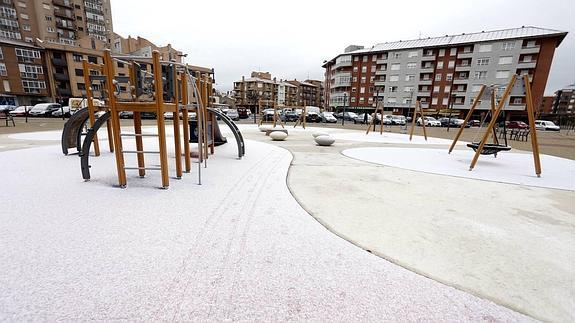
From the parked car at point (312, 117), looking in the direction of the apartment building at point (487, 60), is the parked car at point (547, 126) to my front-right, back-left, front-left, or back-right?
front-right

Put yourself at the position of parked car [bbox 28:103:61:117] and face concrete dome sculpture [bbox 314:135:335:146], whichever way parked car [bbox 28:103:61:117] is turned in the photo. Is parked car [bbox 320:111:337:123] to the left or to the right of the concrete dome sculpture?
left

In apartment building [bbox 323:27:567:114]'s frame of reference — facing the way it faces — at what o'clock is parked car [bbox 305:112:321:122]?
The parked car is roughly at 12 o'clock from the apartment building.

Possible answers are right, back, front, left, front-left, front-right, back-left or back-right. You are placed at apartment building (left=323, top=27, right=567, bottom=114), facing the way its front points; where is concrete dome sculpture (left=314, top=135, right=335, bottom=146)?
front-left

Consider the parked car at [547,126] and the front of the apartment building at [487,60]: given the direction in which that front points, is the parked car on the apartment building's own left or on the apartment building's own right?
on the apartment building's own left

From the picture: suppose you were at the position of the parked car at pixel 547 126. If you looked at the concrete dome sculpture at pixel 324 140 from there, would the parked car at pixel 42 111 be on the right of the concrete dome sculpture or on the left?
right

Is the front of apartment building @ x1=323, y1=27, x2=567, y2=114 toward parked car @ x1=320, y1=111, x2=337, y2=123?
yes

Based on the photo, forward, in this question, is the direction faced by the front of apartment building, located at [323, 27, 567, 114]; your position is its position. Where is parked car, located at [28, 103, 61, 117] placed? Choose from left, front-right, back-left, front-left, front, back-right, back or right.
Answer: front

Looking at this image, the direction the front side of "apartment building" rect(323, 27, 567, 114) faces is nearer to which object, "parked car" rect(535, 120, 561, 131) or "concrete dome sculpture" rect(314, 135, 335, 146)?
the concrete dome sculpture

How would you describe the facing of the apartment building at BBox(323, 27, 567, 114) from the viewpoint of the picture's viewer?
facing the viewer and to the left of the viewer

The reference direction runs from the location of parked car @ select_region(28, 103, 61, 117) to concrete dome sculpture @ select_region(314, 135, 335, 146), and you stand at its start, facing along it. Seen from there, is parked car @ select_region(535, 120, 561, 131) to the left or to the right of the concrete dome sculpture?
left
